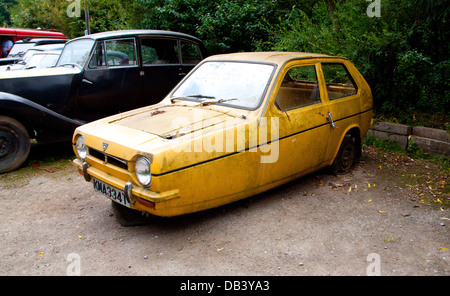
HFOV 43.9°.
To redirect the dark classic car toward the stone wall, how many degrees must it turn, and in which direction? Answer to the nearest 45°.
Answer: approximately 135° to its left

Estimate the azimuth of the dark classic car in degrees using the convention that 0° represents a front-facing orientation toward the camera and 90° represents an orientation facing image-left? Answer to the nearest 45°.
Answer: approximately 45°

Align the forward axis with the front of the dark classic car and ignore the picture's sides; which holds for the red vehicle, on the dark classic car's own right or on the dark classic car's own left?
on the dark classic car's own right

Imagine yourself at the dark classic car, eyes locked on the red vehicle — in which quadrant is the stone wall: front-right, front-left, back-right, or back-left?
back-right

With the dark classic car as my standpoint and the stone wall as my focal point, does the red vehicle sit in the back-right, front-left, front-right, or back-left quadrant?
back-left
